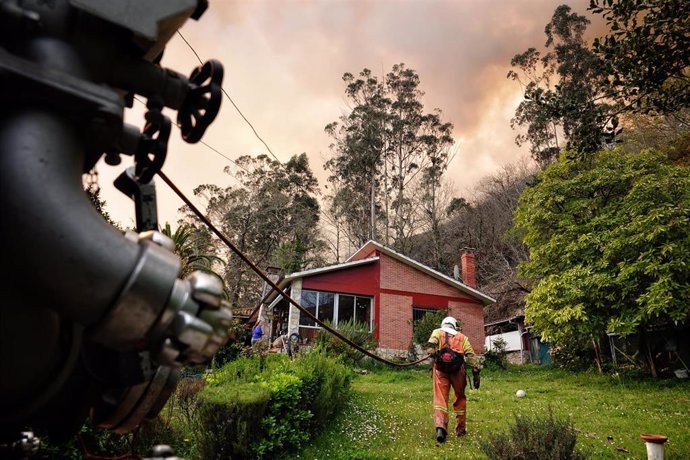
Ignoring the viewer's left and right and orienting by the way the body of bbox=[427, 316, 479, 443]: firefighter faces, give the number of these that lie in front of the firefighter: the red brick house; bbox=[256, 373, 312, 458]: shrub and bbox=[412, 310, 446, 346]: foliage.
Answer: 2

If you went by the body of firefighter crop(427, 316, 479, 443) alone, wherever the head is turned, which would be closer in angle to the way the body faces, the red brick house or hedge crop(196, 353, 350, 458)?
the red brick house

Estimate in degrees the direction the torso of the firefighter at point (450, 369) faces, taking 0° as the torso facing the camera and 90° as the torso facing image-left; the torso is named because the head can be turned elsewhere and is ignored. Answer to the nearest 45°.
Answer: approximately 180°

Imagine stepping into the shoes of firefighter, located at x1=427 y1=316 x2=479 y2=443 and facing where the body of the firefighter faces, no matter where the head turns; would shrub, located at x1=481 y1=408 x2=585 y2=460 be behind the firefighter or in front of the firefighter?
behind

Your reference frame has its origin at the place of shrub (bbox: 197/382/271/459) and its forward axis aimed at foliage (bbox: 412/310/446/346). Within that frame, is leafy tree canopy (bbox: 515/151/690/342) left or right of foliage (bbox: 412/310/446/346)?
right

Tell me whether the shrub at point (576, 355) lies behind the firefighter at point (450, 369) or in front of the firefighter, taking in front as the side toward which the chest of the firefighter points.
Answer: in front

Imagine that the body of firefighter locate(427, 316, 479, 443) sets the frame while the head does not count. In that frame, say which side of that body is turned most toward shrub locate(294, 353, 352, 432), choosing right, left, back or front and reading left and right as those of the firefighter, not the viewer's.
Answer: left

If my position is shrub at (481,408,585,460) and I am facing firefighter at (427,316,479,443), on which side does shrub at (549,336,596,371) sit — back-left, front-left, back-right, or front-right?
front-right

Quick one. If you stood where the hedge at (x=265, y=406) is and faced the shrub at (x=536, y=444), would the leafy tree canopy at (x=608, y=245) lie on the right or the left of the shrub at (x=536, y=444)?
left

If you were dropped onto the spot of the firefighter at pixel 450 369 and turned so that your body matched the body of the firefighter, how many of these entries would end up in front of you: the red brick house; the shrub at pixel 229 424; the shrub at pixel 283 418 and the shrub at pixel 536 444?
1

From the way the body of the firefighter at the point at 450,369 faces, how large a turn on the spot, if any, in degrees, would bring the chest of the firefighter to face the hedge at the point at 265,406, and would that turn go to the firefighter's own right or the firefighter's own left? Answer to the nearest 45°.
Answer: approximately 135° to the firefighter's own left

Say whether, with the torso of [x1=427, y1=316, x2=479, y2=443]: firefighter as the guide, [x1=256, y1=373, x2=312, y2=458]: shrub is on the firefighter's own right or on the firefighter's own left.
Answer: on the firefighter's own left

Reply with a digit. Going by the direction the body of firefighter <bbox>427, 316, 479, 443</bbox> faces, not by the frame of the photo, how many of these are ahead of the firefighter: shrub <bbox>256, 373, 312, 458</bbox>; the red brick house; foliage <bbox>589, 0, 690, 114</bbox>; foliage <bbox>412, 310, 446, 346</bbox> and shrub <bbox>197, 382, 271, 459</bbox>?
2

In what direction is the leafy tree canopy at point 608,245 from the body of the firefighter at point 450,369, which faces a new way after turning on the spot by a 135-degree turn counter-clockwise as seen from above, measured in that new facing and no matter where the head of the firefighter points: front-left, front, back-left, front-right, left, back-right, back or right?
back

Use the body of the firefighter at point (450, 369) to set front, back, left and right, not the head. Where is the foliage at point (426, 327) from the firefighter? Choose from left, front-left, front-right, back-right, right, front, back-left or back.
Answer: front
